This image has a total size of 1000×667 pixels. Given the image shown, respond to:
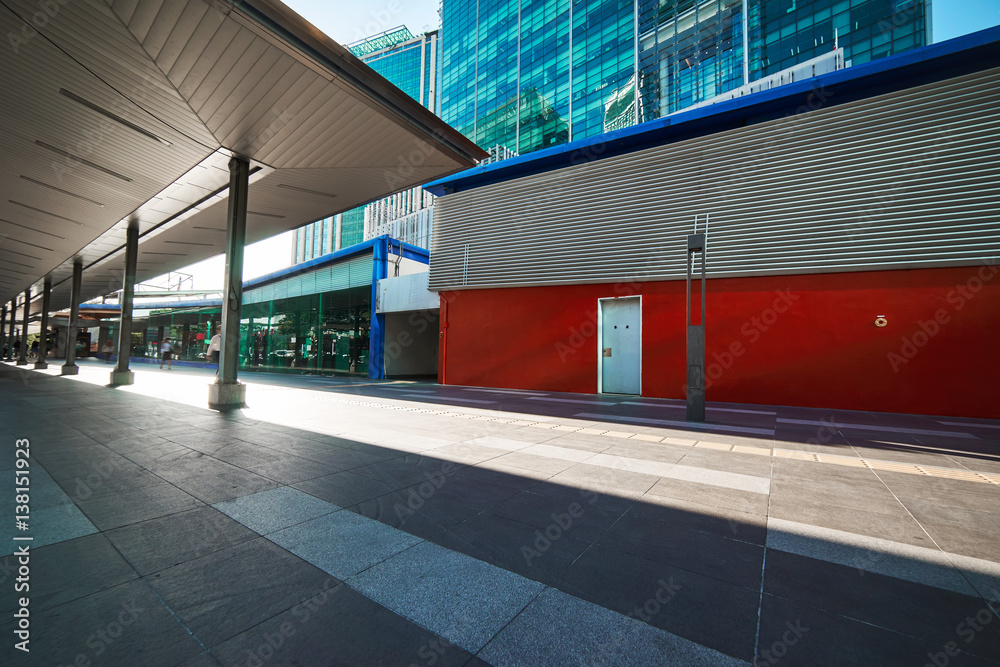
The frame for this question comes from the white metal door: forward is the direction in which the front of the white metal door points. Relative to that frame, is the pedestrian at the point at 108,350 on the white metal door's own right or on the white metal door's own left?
on the white metal door's own right

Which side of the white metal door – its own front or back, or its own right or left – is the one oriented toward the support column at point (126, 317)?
right

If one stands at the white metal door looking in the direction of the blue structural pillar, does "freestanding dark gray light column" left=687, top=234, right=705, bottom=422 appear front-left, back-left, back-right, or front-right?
back-left

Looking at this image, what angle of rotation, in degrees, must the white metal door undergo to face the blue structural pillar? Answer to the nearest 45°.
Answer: approximately 90° to its right

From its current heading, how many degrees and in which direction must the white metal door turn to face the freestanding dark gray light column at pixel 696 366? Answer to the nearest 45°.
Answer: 0° — it already faces it

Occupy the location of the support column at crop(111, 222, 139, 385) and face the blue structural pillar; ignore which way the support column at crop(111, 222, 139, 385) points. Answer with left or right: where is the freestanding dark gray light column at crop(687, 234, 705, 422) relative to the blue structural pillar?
right

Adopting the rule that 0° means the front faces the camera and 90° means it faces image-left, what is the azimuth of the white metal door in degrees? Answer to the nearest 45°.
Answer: approximately 0°

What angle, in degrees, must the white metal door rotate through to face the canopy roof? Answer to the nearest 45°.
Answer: approximately 45° to its right

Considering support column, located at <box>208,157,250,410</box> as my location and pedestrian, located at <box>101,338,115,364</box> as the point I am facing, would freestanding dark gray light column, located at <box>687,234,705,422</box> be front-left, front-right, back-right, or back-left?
back-right

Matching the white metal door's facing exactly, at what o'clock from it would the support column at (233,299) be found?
The support column is roughly at 2 o'clock from the white metal door.
